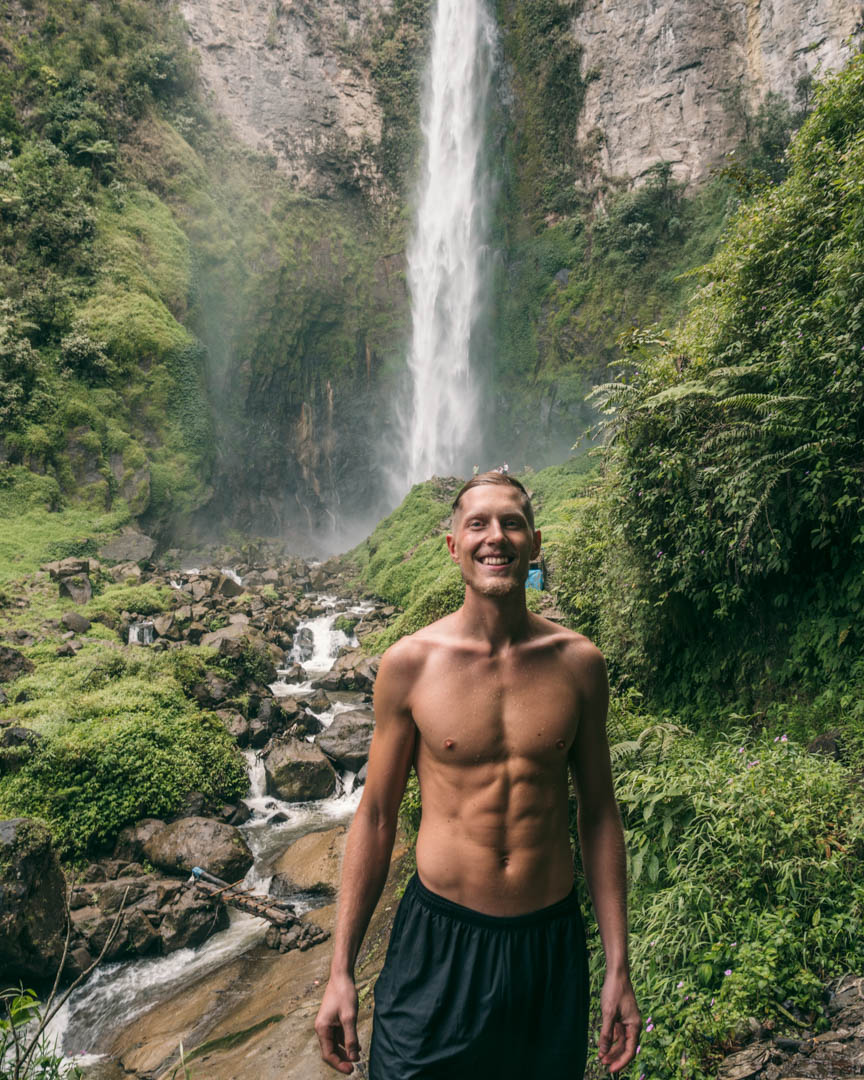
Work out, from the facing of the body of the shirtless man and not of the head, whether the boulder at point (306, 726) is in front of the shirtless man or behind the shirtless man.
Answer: behind

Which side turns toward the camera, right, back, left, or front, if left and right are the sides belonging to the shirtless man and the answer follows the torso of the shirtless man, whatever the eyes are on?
front

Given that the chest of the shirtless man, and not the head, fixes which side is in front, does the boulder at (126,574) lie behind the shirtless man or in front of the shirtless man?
behind

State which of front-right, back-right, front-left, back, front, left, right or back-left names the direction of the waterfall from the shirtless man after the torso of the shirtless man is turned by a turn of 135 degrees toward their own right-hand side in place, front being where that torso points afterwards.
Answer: front-right

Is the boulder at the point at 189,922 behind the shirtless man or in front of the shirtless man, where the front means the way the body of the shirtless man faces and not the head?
behind

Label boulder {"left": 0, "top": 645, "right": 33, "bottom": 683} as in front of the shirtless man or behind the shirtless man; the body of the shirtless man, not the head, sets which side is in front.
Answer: behind

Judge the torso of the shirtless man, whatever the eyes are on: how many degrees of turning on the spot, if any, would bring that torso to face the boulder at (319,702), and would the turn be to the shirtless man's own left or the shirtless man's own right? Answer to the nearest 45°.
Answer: approximately 180°

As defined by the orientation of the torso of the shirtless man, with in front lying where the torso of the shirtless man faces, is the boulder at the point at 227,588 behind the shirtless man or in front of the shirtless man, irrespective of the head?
behind

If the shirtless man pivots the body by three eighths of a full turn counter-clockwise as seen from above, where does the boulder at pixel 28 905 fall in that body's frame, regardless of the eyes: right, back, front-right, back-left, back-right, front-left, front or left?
left

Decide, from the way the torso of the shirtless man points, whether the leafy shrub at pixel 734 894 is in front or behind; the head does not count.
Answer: behind
